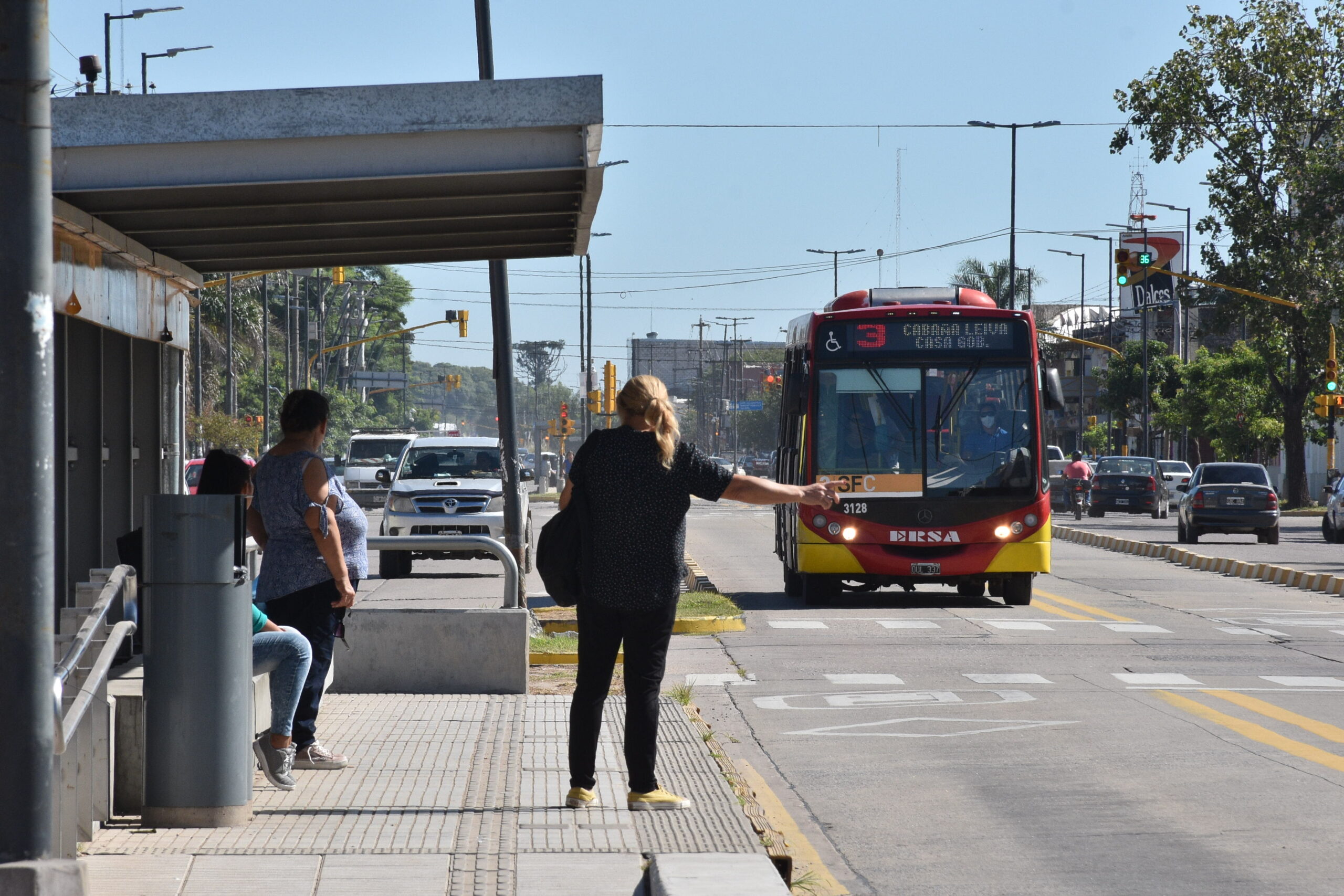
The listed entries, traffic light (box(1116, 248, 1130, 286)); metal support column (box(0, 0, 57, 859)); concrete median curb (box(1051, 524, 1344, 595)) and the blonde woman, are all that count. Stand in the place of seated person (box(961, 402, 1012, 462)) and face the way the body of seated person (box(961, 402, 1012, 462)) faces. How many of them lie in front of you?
2

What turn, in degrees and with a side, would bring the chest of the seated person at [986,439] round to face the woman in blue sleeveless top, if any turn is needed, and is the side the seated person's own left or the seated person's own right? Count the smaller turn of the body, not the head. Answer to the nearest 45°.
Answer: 0° — they already face them

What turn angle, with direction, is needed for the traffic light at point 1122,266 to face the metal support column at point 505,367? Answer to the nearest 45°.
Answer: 0° — it already faces it

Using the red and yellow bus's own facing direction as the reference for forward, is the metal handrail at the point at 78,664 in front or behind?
in front

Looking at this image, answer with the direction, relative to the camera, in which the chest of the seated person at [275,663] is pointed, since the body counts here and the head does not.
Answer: to the viewer's right

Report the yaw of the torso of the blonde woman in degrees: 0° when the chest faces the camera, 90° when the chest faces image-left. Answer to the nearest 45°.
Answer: approximately 180°

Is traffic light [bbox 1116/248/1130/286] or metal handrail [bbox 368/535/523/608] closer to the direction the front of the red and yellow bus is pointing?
the metal handrail

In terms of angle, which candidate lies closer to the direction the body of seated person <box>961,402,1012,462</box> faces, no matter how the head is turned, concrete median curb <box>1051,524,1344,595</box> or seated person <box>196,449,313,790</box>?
the seated person

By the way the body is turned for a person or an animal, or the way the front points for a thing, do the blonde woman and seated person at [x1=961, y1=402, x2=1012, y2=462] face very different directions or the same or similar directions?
very different directions

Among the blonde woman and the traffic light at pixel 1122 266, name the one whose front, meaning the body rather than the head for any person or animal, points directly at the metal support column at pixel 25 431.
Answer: the traffic light

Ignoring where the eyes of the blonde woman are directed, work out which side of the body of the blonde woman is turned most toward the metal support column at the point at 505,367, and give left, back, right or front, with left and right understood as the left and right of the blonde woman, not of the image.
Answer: front

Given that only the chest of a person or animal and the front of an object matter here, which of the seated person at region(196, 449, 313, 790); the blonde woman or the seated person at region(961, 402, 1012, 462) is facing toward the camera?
the seated person at region(961, 402, 1012, 462)
